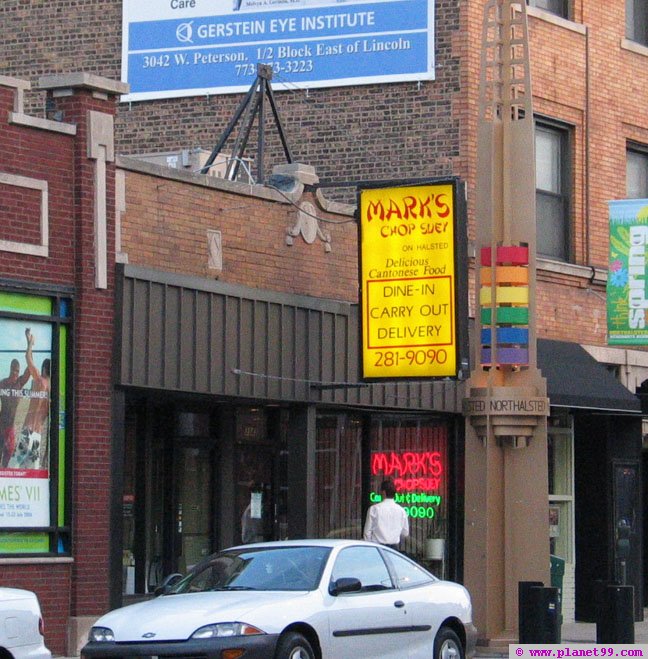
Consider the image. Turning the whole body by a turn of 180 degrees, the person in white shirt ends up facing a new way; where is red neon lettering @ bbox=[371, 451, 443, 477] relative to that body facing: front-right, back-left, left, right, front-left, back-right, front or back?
back

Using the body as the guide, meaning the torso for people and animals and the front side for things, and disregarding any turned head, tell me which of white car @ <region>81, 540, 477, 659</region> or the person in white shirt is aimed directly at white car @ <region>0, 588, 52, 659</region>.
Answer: white car @ <region>81, 540, 477, 659</region>

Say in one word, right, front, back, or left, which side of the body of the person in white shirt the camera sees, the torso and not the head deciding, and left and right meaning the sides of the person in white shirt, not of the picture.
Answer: back

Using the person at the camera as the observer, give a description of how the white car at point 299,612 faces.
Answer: facing the viewer and to the left of the viewer

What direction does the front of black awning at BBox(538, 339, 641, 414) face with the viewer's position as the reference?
facing the viewer and to the right of the viewer

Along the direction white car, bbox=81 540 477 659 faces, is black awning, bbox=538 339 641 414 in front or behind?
behind

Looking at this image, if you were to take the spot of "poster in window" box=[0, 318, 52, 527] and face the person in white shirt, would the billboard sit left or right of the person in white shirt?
left

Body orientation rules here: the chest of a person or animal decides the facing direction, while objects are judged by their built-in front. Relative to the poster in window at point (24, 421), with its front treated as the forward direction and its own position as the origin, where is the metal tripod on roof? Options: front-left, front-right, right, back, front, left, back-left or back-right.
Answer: left

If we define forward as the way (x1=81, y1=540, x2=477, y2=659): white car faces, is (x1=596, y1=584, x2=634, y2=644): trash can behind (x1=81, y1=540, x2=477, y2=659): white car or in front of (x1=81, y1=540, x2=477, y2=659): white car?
behind

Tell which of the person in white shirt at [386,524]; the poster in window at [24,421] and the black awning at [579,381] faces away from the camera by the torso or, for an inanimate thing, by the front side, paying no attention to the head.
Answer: the person in white shirt

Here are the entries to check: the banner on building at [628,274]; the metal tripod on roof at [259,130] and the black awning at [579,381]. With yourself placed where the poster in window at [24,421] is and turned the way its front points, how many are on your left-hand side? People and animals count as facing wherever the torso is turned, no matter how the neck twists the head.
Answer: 3

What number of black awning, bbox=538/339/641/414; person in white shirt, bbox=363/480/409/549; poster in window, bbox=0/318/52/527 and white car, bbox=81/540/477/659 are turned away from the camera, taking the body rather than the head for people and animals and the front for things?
1

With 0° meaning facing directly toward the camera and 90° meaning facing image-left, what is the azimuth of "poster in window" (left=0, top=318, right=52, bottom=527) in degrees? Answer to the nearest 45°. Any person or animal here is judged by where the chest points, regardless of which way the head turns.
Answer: approximately 315°

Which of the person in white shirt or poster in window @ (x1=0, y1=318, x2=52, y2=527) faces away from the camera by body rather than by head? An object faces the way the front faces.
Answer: the person in white shirt

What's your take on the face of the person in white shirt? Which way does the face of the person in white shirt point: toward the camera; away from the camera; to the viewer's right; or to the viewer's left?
away from the camera
